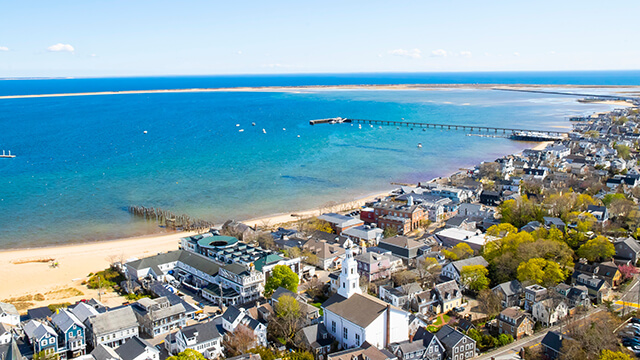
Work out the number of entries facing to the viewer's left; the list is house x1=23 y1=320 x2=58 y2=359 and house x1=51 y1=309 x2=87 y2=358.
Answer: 0

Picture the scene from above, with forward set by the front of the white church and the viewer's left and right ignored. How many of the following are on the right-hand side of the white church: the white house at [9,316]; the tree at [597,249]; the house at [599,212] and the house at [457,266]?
3

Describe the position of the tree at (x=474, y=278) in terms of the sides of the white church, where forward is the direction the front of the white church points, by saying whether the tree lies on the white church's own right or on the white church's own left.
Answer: on the white church's own right

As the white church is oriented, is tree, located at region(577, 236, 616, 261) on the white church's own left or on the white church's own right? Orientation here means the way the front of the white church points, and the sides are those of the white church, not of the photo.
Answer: on the white church's own right

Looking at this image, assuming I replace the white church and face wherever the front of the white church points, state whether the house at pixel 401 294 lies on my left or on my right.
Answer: on my right

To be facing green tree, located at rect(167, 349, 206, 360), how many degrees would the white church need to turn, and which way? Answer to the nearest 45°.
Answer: approximately 90° to its left

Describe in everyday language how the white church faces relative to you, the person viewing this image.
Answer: facing away from the viewer and to the left of the viewer

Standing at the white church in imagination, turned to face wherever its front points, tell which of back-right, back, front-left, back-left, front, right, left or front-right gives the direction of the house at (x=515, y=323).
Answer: back-right

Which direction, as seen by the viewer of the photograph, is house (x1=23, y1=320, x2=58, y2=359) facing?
facing the viewer and to the right of the viewer

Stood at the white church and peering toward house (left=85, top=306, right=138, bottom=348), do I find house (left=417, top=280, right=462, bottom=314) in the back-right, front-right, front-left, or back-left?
back-right
